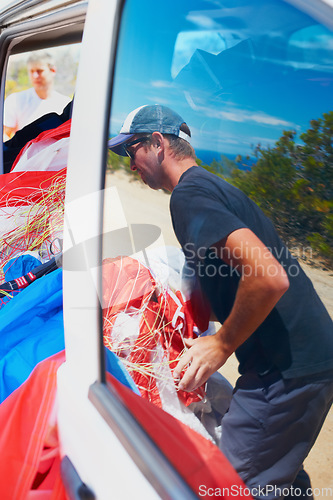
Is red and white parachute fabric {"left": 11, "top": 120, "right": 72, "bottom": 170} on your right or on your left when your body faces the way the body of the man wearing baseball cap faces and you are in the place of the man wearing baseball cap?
on your right

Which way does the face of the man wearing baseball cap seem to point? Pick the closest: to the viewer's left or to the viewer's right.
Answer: to the viewer's left

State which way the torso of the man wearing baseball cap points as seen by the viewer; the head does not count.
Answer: to the viewer's left
